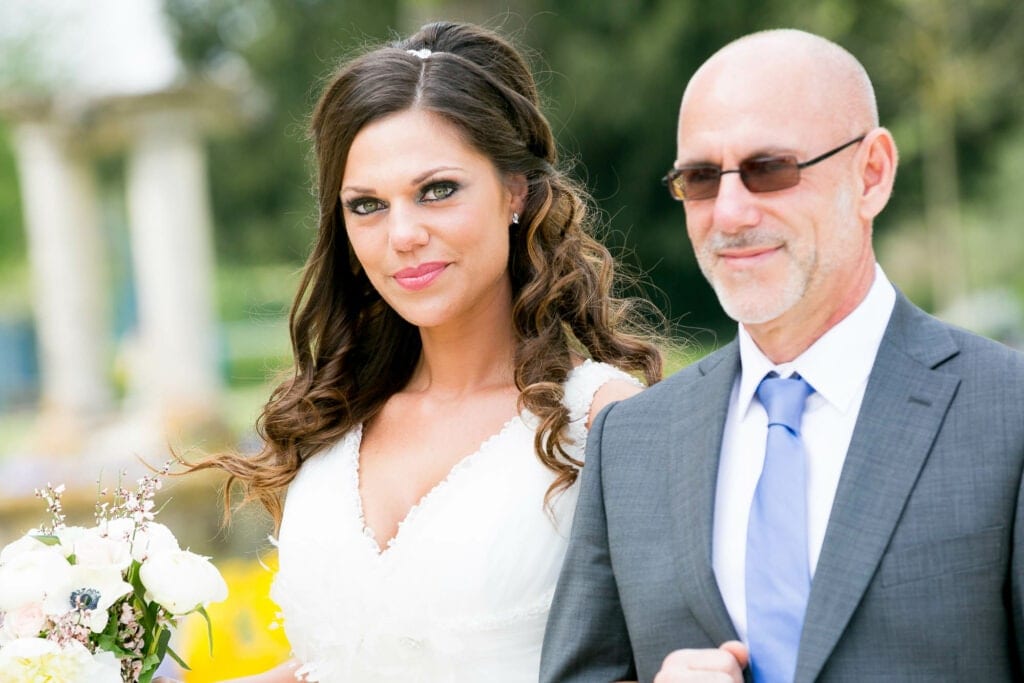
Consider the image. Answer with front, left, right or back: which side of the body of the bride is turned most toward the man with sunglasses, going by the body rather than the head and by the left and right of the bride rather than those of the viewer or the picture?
left

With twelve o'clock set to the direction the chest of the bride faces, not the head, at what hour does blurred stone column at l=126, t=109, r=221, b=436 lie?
The blurred stone column is roughly at 4 o'clock from the bride.

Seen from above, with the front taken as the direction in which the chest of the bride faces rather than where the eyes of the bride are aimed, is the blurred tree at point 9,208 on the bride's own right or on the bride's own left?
on the bride's own right

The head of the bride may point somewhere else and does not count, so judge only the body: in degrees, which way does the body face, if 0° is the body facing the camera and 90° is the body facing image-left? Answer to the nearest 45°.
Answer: approximately 45°

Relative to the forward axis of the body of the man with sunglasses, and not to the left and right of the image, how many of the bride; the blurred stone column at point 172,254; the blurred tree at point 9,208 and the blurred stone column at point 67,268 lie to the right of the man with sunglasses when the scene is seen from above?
4

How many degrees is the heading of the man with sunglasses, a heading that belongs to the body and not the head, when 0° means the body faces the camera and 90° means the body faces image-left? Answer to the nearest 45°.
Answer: approximately 45°
